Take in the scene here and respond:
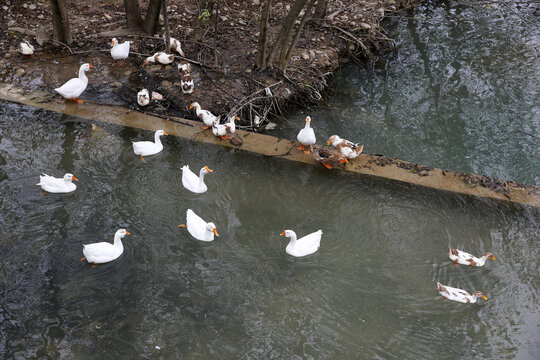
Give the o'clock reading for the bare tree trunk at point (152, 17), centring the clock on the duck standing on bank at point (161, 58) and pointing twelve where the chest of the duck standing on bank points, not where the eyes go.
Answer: The bare tree trunk is roughly at 3 o'clock from the duck standing on bank.

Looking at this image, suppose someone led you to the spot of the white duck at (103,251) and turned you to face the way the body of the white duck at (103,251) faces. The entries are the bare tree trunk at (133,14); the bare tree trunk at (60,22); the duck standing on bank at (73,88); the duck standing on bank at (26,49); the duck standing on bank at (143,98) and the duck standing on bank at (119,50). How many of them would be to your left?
6

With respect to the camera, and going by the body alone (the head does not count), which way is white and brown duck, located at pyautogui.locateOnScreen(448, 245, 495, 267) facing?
to the viewer's right

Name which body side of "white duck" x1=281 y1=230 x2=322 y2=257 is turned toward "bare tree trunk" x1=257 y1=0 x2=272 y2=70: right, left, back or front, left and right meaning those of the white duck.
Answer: right

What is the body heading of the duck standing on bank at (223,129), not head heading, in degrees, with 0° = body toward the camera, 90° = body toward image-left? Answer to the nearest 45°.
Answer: approximately 270°

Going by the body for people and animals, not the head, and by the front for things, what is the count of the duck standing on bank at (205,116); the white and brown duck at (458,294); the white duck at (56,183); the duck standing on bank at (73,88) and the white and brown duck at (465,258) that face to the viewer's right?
4

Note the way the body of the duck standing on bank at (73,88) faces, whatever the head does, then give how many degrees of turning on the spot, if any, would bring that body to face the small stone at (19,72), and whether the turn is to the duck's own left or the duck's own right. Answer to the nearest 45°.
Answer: approximately 135° to the duck's own left

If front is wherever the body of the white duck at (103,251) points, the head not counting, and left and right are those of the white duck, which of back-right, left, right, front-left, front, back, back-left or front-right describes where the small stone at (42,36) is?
left

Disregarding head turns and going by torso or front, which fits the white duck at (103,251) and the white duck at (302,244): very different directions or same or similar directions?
very different directions

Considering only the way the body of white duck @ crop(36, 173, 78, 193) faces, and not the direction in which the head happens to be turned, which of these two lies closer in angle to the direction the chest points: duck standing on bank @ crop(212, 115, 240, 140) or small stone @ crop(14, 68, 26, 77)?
the duck standing on bank

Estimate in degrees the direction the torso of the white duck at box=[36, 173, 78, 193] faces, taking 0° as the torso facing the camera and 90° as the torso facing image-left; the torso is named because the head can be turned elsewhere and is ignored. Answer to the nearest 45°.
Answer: approximately 270°

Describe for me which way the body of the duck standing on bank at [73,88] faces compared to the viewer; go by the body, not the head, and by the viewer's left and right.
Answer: facing to the right of the viewer

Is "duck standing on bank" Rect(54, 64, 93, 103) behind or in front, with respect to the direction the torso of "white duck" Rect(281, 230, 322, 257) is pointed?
in front

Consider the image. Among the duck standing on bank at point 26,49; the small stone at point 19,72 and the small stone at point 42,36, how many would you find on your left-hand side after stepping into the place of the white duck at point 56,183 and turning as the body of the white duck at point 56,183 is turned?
3

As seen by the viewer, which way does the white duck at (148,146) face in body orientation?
to the viewer's right

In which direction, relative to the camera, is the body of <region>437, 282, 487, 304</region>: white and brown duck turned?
to the viewer's right
